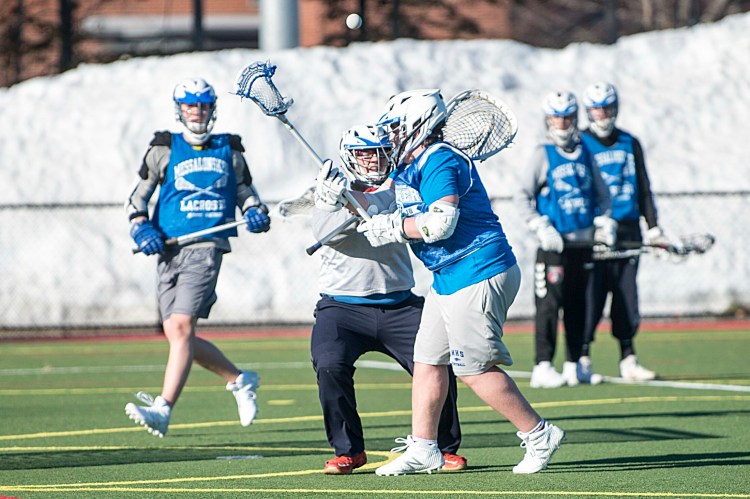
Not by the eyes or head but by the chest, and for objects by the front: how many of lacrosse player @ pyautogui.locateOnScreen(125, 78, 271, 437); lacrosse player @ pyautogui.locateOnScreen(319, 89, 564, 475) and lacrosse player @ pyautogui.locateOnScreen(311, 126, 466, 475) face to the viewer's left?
1

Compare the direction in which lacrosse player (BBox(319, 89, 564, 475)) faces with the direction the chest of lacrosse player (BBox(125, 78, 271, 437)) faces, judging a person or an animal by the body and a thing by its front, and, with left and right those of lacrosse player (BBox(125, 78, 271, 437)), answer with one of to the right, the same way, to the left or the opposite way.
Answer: to the right

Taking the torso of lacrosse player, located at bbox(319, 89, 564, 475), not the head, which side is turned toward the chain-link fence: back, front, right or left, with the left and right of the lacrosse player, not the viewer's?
right

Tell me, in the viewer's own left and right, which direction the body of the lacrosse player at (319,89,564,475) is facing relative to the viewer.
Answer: facing to the left of the viewer

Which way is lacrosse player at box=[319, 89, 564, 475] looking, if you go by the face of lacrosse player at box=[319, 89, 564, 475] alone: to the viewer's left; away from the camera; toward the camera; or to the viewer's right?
to the viewer's left

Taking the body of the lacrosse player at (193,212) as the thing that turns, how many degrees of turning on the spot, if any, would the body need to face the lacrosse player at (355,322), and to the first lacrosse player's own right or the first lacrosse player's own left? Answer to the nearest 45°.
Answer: approximately 45° to the first lacrosse player's own left

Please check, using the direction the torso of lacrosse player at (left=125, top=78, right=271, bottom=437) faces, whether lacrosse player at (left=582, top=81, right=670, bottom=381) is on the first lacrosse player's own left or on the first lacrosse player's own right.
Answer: on the first lacrosse player's own left

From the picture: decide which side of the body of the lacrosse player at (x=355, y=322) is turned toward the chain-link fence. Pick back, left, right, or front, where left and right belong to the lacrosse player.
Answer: back

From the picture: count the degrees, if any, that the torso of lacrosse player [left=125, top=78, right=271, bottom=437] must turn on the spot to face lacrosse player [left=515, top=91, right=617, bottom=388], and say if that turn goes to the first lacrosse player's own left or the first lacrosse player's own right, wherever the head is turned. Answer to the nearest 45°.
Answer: approximately 135° to the first lacrosse player's own left

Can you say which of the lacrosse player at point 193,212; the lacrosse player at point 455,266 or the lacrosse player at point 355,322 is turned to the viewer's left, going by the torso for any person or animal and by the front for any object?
the lacrosse player at point 455,266
